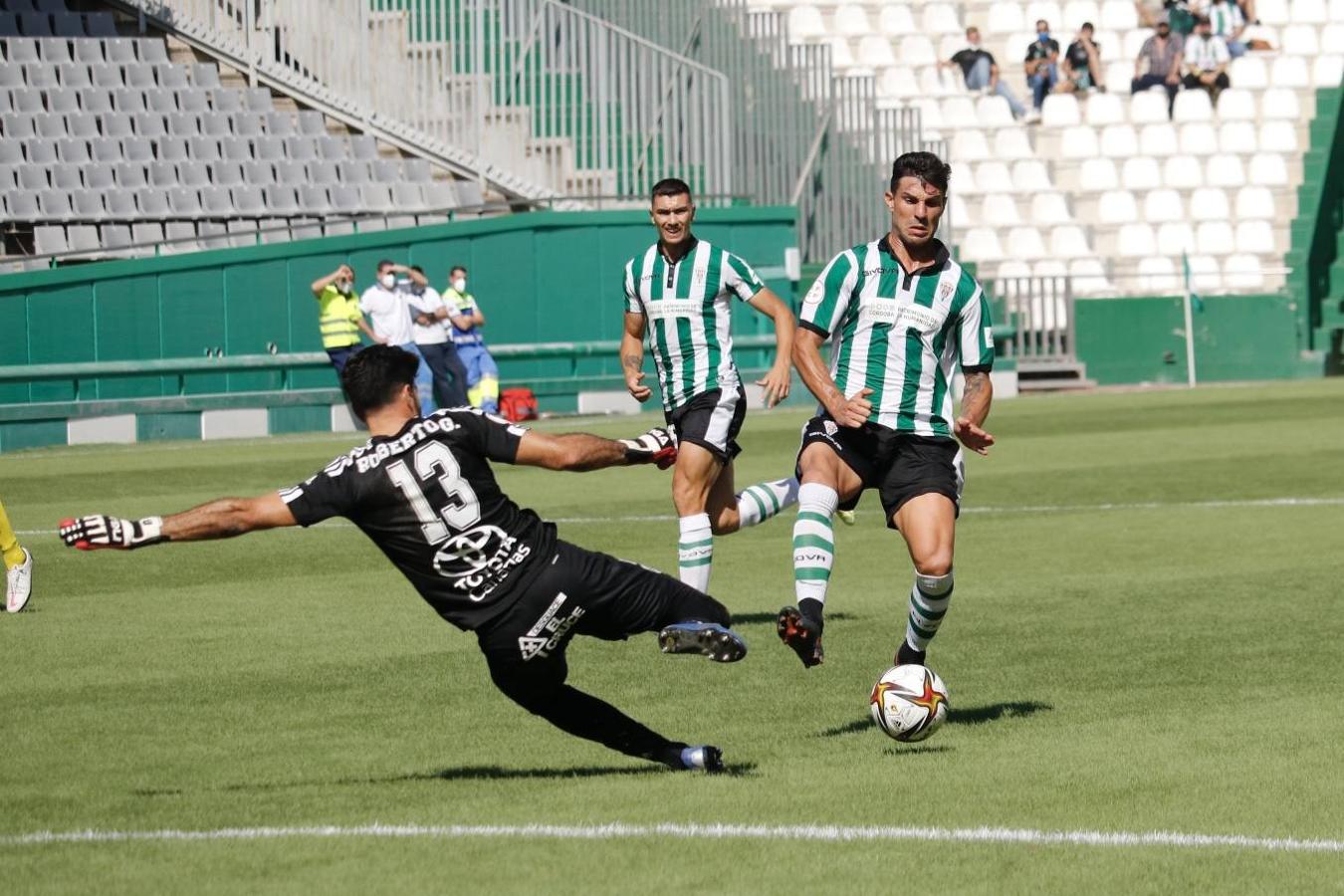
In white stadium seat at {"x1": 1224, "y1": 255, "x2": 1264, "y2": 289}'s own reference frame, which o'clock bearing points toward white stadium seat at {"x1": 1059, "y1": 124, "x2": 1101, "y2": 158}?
white stadium seat at {"x1": 1059, "y1": 124, "x2": 1101, "y2": 158} is roughly at 4 o'clock from white stadium seat at {"x1": 1224, "y1": 255, "x2": 1264, "y2": 289}.

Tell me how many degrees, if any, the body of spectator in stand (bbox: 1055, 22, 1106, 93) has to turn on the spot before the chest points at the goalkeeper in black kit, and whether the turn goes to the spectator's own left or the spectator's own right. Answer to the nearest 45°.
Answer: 0° — they already face them

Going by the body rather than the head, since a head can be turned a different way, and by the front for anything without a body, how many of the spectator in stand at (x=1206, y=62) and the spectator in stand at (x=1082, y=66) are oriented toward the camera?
2

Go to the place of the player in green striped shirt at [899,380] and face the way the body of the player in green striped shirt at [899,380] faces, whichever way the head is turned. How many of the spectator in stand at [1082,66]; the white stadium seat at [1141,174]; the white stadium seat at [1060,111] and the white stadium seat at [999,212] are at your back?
4

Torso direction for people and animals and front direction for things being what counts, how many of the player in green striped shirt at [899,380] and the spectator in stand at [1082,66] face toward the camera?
2

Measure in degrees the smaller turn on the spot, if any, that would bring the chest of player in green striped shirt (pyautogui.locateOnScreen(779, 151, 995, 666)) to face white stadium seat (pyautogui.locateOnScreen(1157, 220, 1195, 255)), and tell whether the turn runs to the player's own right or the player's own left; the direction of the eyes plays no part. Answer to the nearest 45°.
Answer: approximately 180°

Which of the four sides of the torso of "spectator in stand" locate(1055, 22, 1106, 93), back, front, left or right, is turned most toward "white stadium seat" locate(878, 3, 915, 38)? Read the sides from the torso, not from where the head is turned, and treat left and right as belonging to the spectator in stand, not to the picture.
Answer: right

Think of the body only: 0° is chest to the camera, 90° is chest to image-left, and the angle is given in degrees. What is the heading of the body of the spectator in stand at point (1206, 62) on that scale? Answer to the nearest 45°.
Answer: approximately 0°

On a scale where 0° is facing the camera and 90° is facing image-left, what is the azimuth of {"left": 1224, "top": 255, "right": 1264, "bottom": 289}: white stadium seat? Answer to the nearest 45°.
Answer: approximately 0°

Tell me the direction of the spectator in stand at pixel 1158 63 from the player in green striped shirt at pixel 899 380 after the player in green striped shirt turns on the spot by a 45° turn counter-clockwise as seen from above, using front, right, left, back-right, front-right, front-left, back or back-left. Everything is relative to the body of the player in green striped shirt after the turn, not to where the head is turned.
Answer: back-left

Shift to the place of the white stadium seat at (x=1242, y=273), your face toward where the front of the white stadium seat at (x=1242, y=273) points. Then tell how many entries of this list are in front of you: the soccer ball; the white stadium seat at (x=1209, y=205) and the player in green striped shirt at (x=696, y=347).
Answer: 2

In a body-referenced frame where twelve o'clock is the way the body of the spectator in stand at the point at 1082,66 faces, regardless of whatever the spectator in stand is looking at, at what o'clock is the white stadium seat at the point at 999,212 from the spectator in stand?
The white stadium seat is roughly at 1 o'clock from the spectator in stand.
